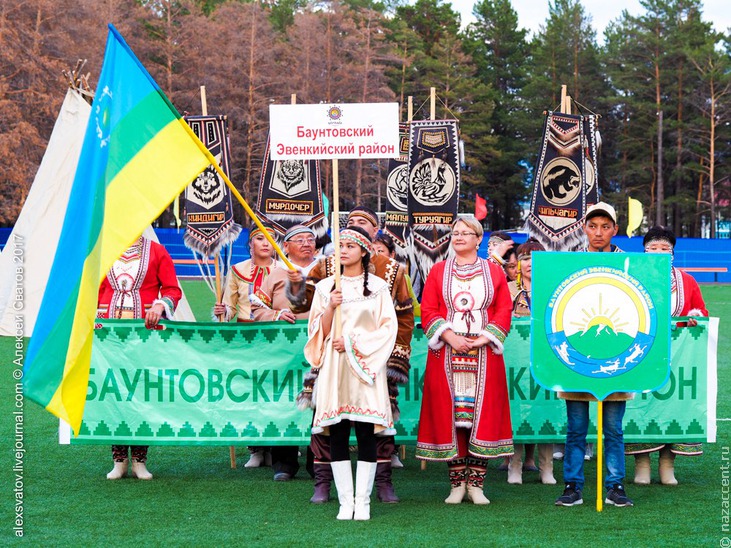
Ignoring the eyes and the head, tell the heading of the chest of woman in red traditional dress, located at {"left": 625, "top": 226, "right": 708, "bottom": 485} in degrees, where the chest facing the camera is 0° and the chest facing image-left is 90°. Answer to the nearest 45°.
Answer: approximately 0°

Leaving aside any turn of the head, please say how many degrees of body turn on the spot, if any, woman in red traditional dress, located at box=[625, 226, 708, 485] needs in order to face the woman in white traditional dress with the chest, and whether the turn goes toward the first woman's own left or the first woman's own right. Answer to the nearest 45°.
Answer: approximately 45° to the first woman's own right

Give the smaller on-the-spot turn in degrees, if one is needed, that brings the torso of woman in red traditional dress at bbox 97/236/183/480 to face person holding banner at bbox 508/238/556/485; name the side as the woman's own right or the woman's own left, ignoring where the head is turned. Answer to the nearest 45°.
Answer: approximately 90° to the woman's own left

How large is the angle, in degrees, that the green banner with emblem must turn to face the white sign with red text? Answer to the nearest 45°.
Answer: approximately 90° to its right

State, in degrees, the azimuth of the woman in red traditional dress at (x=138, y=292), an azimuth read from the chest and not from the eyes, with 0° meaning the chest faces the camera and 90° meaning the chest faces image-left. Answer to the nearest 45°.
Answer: approximately 0°
